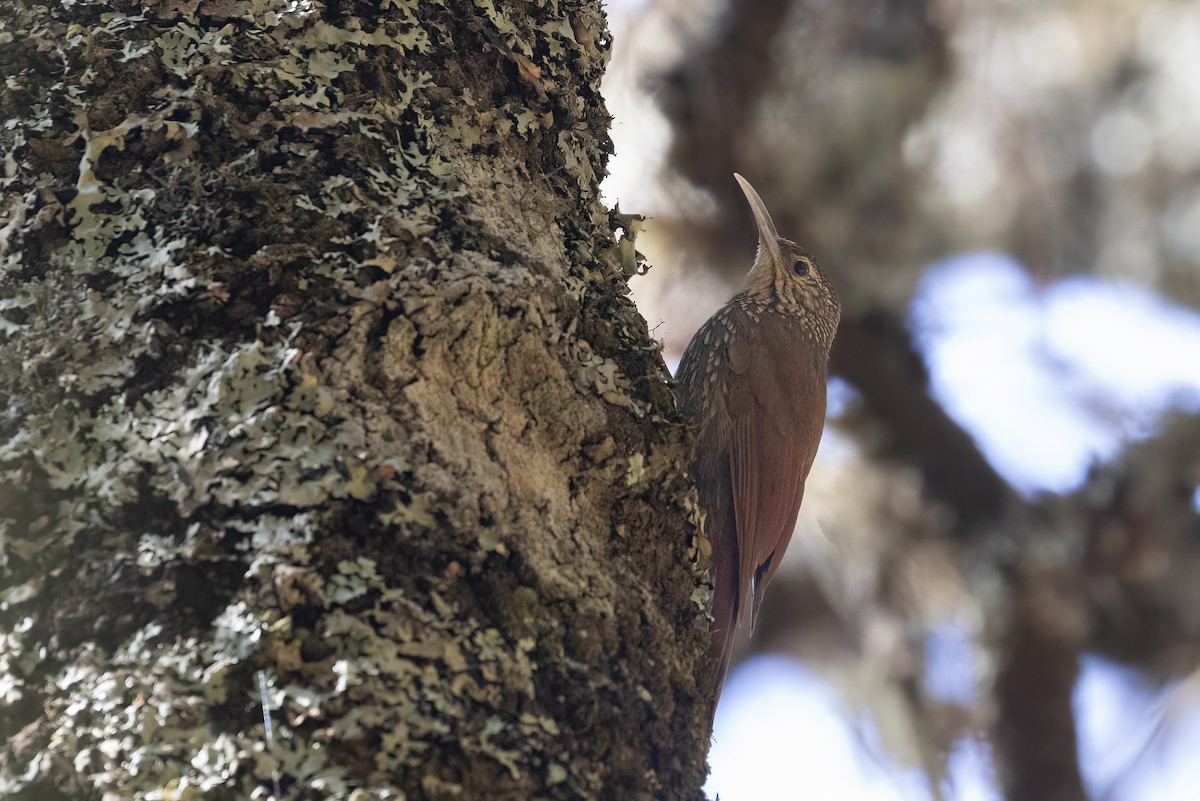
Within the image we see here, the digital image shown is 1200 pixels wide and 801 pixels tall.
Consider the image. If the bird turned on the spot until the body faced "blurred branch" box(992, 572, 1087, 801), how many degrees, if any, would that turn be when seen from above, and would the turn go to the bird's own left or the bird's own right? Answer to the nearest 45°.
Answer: approximately 135° to the bird's own right

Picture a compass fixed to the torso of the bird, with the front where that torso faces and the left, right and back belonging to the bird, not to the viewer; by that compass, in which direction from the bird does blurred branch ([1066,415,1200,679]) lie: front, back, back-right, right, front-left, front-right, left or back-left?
back-right

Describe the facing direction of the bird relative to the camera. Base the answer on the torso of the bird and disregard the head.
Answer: to the viewer's left

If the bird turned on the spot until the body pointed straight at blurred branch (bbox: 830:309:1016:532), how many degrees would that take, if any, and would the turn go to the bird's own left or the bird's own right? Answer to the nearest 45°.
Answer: approximately 135° to the bird's own right

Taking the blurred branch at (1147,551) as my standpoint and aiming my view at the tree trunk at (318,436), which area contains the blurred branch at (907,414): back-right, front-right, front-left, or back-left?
front-right
